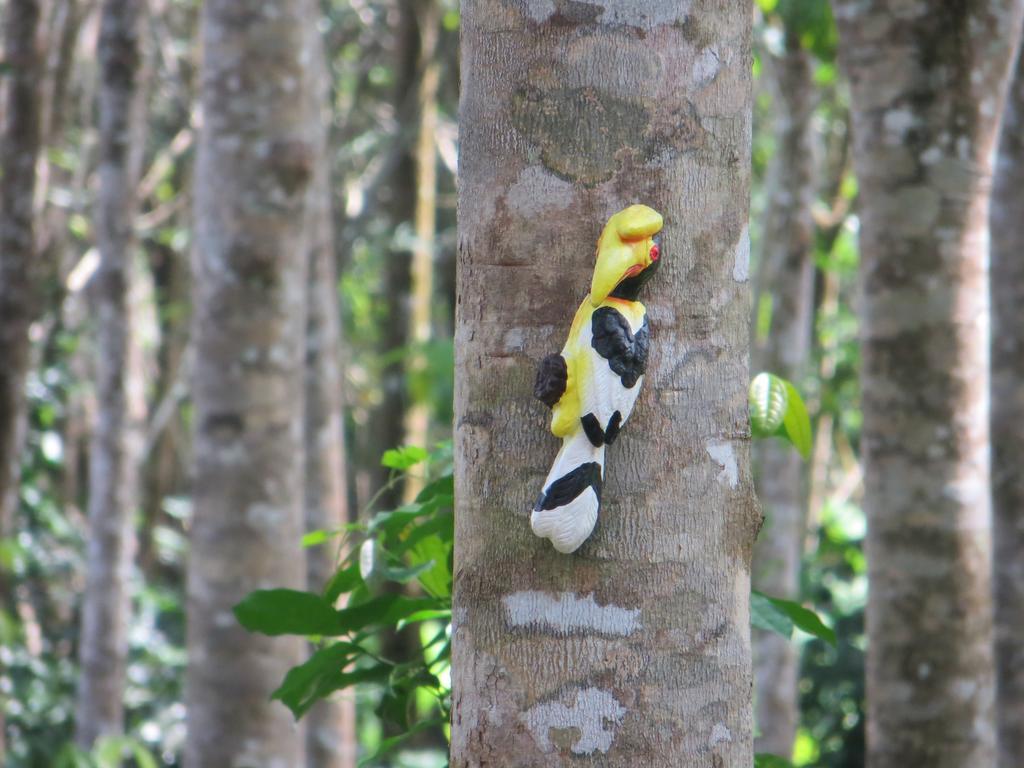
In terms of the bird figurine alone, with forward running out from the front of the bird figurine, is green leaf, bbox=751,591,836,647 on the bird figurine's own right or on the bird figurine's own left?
on the bird figurine's own right
